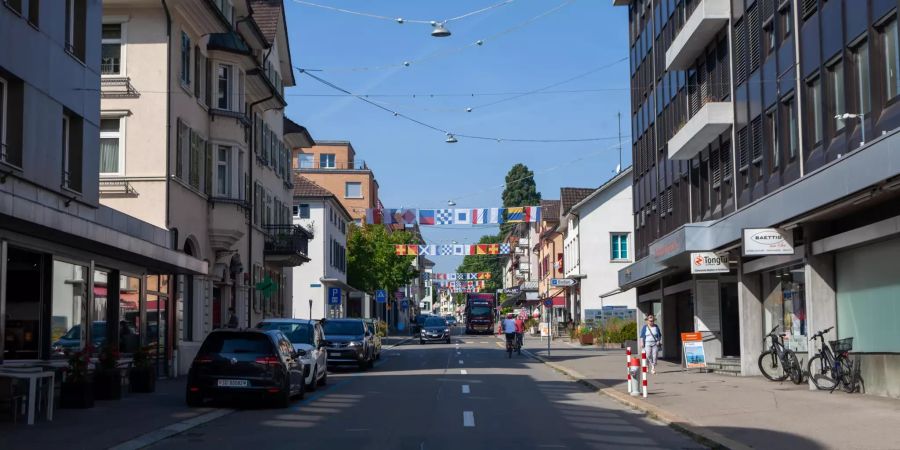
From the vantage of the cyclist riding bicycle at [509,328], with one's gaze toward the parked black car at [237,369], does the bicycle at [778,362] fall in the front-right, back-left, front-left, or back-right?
front-left

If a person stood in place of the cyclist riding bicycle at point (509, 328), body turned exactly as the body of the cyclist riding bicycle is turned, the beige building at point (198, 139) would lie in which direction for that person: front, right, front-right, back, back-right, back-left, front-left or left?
back-left

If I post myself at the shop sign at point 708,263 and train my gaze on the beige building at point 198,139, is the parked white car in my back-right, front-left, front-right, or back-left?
front-left

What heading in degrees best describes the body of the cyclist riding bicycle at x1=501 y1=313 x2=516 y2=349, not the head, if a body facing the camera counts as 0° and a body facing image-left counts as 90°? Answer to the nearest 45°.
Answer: approximately 180°

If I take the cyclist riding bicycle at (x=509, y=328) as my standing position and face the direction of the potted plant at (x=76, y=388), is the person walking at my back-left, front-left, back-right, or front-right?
front-left

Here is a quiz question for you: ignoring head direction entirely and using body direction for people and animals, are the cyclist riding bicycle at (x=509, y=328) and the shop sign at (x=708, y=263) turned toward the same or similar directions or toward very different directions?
very different directions

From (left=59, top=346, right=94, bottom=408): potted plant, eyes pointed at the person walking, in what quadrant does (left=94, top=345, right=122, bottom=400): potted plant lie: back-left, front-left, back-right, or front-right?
front-left

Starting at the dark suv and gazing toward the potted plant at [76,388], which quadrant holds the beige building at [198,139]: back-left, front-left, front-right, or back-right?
front-right
